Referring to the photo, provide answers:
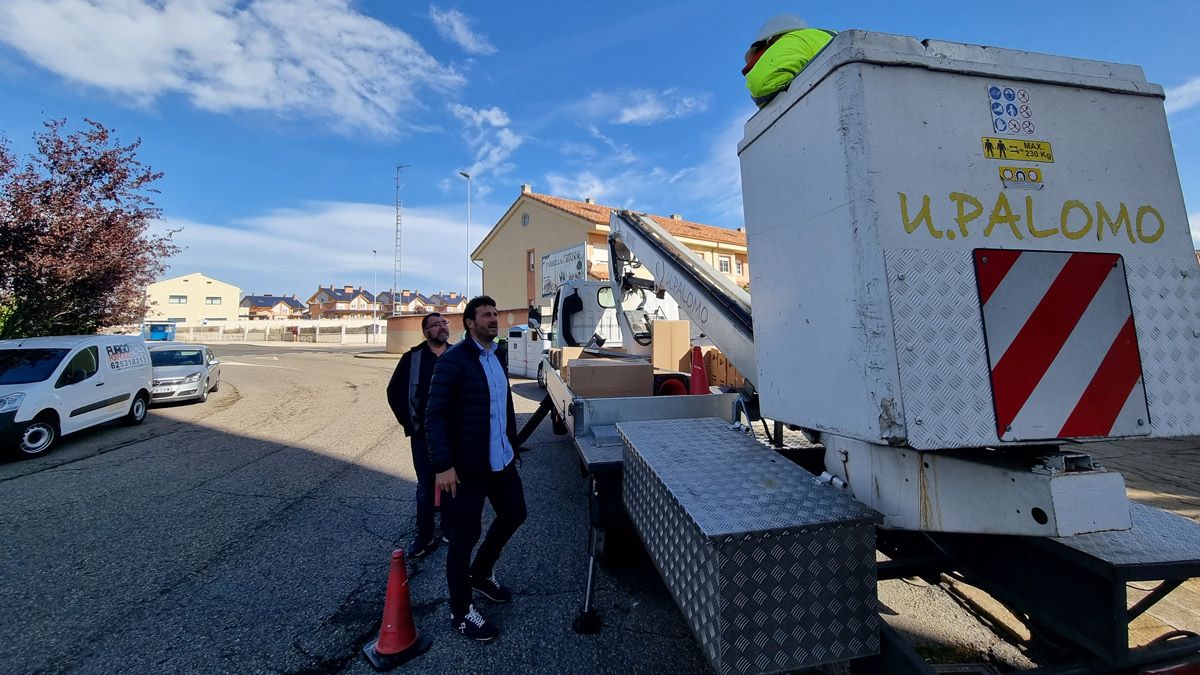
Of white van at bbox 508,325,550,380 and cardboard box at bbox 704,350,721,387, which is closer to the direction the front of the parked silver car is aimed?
the cardboard box

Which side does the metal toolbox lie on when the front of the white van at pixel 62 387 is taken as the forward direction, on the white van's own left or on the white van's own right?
on the white van's own left

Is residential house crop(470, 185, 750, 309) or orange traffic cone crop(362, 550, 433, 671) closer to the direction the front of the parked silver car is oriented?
the orange traffic cone

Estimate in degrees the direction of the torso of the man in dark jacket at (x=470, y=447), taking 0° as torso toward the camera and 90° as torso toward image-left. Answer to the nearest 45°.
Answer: approximately 315°

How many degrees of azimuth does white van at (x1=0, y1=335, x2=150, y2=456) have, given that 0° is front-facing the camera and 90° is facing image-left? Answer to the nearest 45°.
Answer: approximately 45°

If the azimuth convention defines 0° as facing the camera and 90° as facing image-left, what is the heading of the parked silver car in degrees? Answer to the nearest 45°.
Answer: approximately 45°
